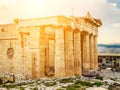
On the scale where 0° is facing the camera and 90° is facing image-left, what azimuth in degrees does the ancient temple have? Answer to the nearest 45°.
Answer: approximately 315°
